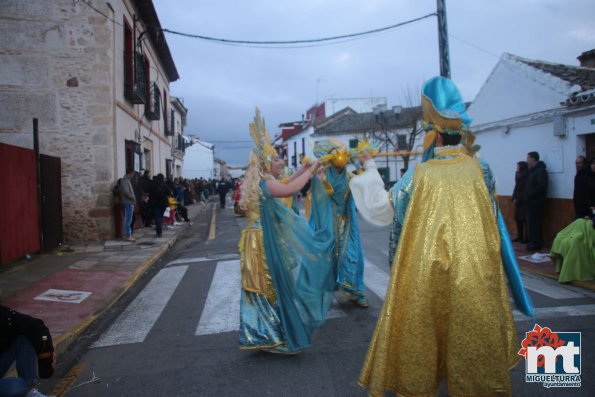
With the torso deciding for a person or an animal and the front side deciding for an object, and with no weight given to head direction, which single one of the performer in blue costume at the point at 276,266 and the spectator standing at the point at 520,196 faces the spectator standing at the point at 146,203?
the spectator standing at the point at 520,196

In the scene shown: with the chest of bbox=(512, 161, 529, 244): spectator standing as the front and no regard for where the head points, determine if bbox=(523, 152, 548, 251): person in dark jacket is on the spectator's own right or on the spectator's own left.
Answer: on the spectator's own left

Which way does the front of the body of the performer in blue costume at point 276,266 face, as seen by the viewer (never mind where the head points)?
to the viewer's right

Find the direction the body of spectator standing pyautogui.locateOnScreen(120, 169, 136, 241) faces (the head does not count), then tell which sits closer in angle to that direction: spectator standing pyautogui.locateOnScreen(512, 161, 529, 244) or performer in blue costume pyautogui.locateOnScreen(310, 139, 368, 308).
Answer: the spectator standing

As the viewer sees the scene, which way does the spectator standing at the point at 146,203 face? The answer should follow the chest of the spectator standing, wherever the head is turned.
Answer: to the viewer's right

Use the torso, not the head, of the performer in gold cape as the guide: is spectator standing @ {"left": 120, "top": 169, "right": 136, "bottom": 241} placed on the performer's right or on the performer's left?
on the performer's left

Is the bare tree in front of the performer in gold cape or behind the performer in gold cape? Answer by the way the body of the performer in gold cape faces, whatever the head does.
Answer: in front

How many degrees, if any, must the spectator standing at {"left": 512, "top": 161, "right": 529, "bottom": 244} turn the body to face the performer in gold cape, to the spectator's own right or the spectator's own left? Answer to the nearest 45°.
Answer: approximately 90° to the spectator's own left

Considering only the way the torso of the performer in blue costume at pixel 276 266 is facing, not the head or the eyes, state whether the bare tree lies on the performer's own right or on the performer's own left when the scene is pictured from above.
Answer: on the performer's own left

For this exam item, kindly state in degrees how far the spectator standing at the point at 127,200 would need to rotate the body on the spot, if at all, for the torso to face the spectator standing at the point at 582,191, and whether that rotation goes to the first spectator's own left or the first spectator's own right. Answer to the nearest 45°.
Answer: approximately 45° to the first spectator's own right

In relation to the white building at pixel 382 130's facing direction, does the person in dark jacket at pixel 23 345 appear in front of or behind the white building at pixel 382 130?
in front

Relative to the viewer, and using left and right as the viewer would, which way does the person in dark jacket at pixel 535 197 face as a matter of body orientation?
facing to the left of the viewer

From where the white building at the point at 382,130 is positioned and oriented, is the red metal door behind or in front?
in front
